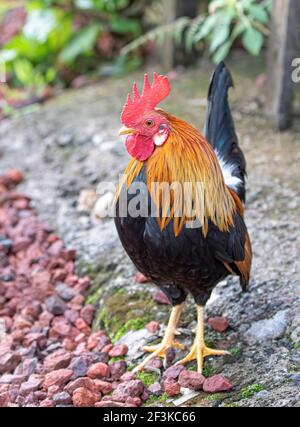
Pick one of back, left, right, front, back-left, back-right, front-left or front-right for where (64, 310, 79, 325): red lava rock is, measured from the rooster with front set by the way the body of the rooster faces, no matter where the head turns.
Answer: right

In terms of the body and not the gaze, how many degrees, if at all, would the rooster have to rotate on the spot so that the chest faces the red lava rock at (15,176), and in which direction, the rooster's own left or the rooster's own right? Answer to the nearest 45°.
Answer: approximately 90° to the rooster's own right

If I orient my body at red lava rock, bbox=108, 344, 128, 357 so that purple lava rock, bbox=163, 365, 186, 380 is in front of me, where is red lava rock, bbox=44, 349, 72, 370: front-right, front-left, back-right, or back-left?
back-right

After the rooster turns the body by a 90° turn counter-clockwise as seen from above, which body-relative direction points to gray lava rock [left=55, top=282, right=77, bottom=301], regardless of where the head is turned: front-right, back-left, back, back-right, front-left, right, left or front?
back

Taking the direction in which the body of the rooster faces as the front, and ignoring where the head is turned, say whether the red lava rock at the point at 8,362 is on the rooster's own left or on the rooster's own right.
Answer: on the rooster's own right

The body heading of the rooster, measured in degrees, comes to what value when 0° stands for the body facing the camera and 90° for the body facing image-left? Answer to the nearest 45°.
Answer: approximately 45°

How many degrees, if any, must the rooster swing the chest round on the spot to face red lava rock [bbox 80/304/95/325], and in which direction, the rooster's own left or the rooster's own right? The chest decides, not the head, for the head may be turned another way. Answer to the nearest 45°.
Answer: approximately 90° to the rooster's own right

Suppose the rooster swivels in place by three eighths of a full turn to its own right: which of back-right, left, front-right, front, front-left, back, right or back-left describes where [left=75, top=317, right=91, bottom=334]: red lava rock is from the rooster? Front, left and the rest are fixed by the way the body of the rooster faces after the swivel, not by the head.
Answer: front-left
